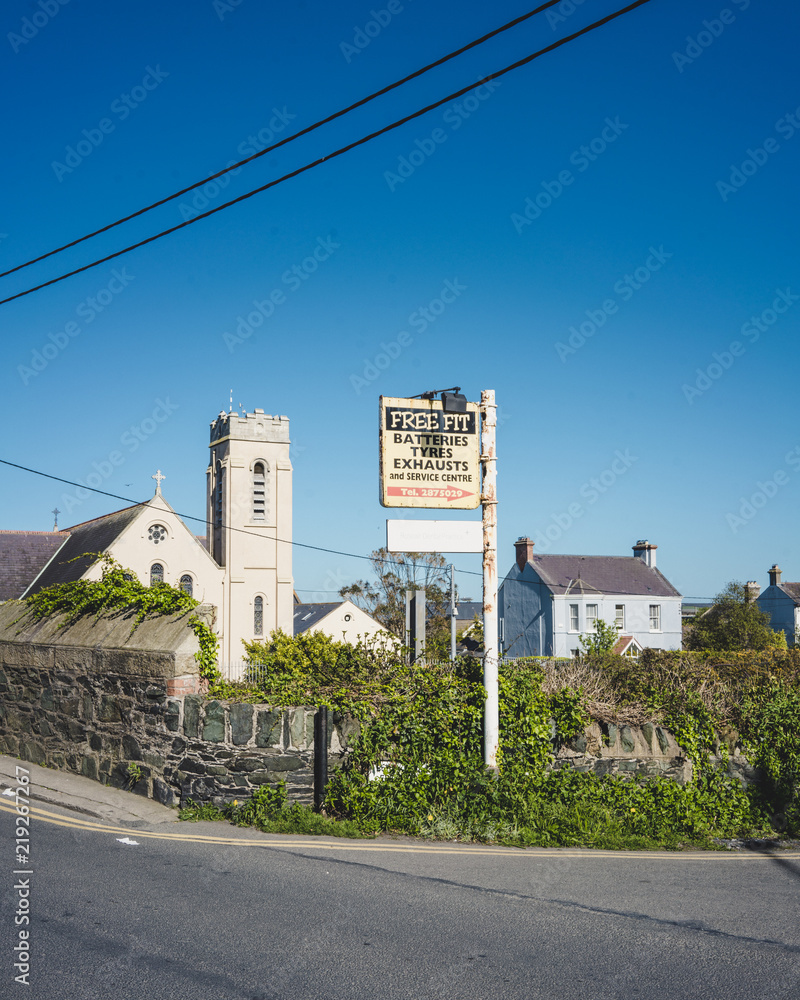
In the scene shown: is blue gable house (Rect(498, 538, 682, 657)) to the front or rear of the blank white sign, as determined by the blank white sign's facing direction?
to the rear

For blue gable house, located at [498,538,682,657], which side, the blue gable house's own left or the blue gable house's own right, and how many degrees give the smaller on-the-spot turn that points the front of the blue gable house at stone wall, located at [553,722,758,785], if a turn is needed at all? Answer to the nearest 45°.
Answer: approximately 45° to the blue gable house's own right

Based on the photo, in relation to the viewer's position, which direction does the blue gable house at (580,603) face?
facing the viewer and to the right of the viewer

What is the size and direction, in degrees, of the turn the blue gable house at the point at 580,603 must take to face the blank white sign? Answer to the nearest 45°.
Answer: approximately 45° to its right

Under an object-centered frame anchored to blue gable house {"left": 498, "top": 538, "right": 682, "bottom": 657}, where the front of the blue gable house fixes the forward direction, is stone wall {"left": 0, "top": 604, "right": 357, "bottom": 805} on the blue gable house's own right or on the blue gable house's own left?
on the blue gable house's own right

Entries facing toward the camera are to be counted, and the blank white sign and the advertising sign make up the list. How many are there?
2

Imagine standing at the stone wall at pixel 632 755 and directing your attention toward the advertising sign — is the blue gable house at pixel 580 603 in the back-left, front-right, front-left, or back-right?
back-right

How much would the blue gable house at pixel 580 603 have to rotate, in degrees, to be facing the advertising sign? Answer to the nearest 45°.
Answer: approximately 45° to its right
